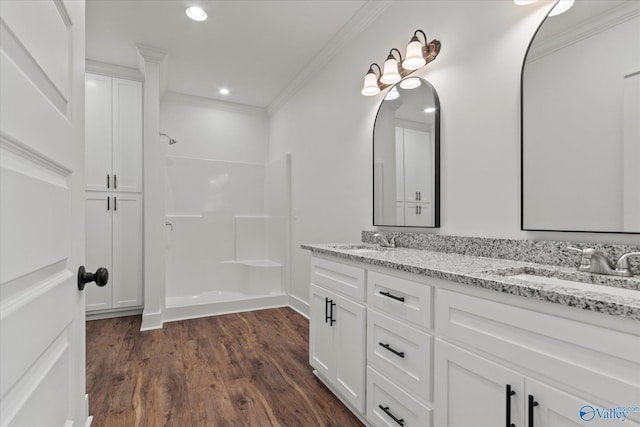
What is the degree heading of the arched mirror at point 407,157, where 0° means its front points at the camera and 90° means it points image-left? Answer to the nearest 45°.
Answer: approximately 45°

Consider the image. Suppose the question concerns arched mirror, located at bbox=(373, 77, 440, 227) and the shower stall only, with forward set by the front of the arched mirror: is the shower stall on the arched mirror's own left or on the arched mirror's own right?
on the arched mirror's own right

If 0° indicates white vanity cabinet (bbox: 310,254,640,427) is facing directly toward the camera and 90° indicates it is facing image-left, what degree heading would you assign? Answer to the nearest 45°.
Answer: approximately 45°

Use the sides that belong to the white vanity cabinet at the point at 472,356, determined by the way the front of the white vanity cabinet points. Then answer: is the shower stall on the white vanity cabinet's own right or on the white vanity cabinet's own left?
on the white vanity cabinet's own right

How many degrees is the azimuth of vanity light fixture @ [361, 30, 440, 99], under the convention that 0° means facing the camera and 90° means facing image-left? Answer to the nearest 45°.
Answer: approximately 45°
